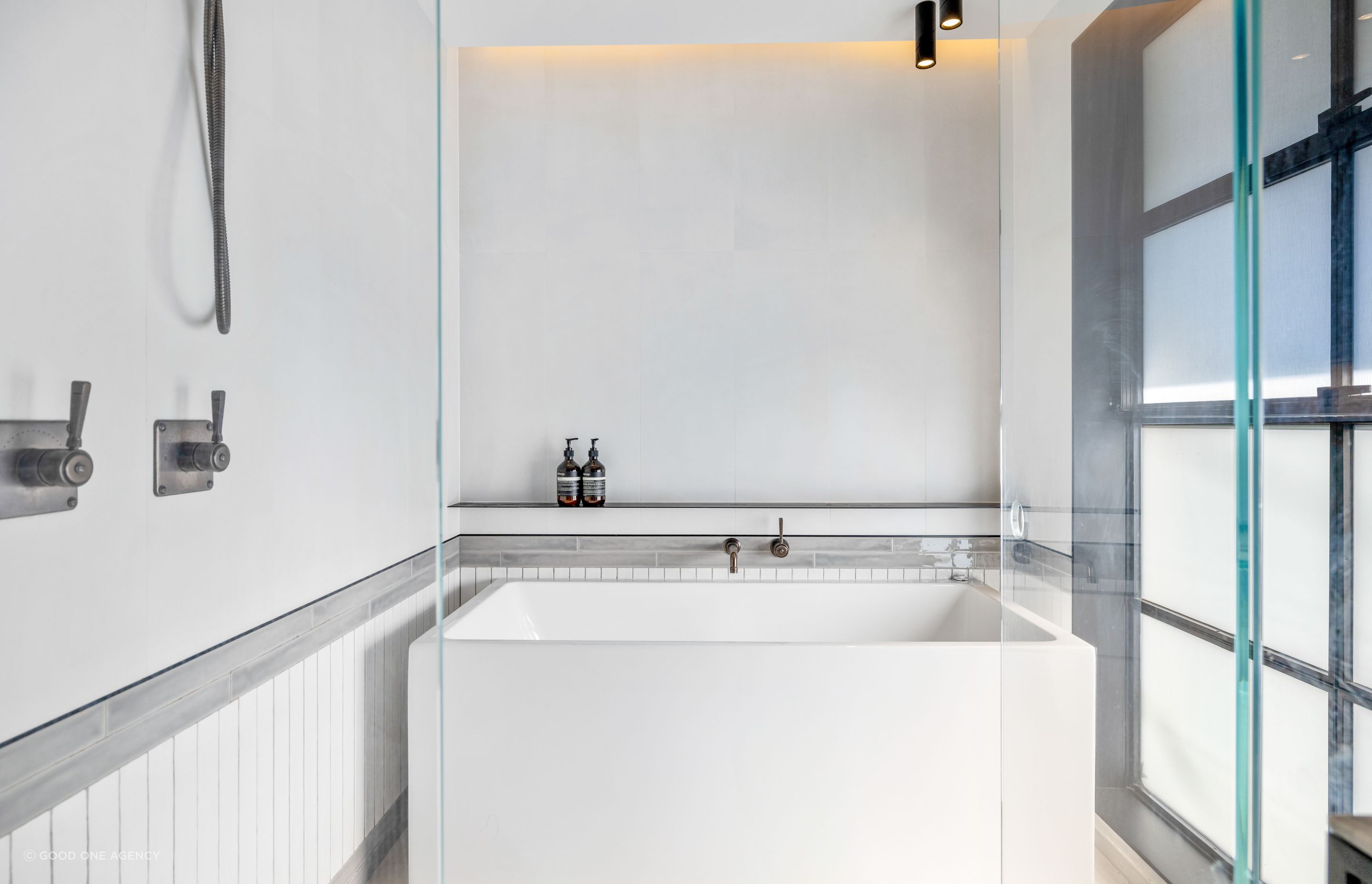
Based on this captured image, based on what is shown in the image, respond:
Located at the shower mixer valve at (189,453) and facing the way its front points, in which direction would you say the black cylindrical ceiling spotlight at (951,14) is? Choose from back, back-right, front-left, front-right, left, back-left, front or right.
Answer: front-left

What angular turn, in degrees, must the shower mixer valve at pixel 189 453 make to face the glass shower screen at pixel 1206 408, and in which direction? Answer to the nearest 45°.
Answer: approximately 45° to its right

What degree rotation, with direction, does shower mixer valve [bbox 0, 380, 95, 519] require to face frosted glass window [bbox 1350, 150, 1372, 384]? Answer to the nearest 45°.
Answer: approximately 45° to its right

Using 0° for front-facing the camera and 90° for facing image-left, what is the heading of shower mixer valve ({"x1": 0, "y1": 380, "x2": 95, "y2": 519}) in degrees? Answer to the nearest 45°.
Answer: approximately 315°

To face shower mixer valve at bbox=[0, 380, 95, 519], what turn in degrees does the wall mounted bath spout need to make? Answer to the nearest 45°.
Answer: approximately 45° to its right

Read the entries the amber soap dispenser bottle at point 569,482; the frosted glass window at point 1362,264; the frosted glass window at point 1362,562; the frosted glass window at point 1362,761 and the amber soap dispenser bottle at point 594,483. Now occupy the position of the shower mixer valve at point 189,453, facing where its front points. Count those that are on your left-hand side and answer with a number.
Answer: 2

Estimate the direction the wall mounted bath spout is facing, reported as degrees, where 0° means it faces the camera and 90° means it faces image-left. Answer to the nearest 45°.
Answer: approximately 0°

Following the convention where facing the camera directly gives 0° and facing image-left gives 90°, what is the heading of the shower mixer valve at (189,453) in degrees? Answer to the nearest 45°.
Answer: approximately 315°
